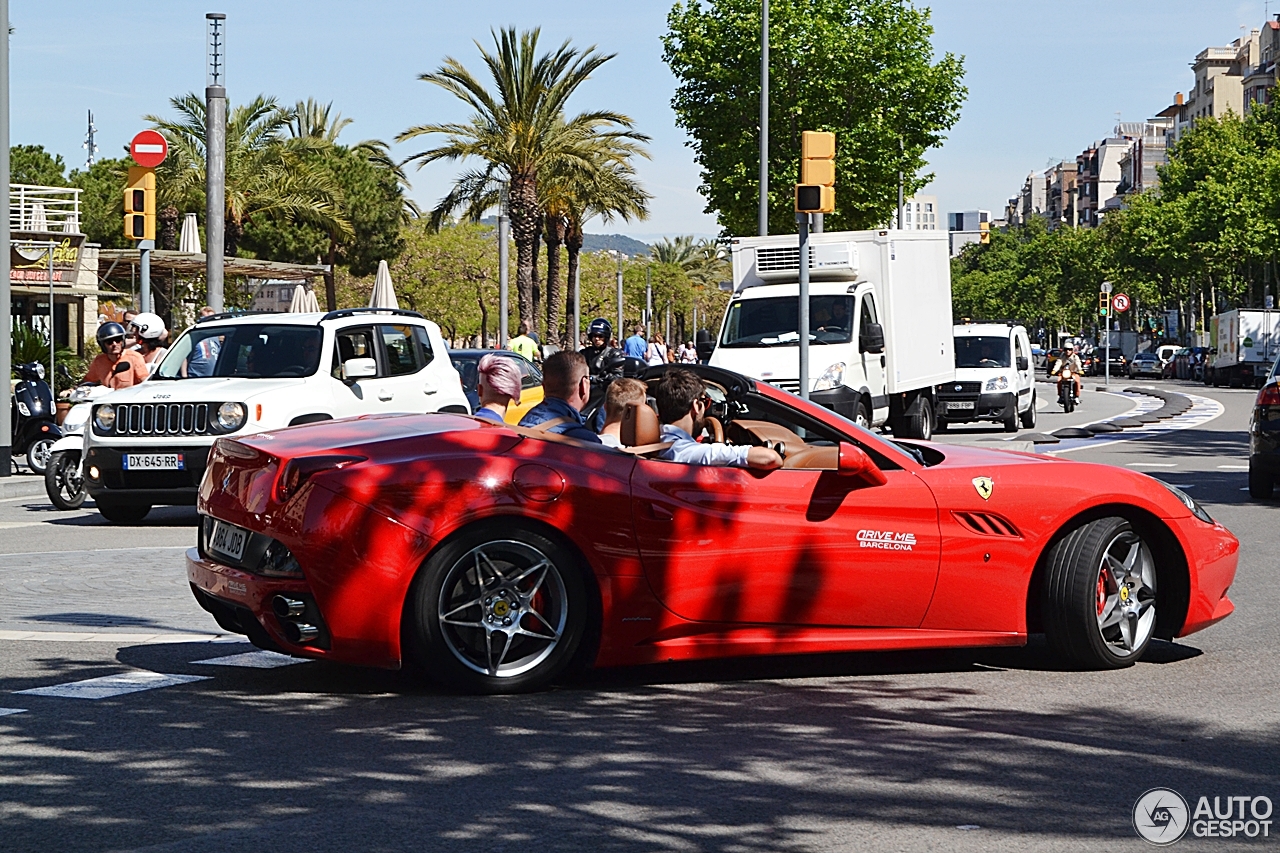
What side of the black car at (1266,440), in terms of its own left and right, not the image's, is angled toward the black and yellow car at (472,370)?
left

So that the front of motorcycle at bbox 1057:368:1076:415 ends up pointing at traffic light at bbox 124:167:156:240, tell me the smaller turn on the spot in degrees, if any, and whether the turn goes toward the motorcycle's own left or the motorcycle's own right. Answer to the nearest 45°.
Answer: approximately 45° to the motorcycle's own right

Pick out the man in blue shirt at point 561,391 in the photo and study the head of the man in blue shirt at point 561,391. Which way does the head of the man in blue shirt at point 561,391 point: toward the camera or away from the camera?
away from the camera

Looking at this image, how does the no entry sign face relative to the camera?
toward the camera

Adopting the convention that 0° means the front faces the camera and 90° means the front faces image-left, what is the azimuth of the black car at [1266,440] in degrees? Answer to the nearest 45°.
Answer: approximately 180°

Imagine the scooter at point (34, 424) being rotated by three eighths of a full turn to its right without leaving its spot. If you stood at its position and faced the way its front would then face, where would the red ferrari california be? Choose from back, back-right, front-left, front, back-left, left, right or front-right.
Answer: left

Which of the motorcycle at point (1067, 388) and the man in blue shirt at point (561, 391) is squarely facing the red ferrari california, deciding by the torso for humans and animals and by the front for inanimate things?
the motorcycle

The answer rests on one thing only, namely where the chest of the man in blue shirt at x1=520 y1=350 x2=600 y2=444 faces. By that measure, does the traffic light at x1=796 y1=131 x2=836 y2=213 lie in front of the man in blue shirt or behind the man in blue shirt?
in front

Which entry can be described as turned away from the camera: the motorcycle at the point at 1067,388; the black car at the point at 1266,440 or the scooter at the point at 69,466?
the black car

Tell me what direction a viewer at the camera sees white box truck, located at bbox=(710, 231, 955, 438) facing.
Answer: facing the viewer and to the left of the viewer

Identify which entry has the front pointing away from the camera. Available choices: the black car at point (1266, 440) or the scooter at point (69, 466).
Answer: the black car

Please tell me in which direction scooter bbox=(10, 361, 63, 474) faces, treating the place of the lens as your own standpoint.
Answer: facing the viewer and to the right of the viewer
